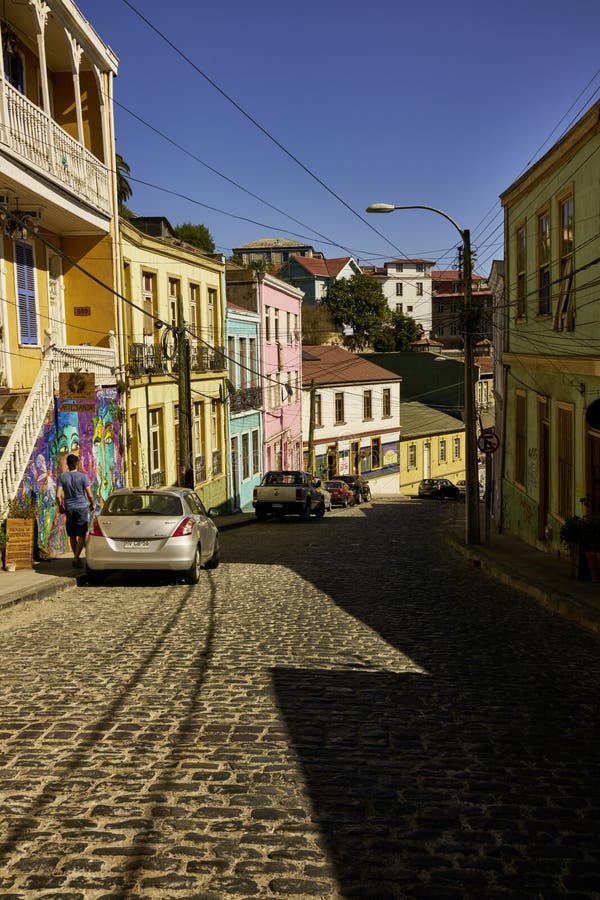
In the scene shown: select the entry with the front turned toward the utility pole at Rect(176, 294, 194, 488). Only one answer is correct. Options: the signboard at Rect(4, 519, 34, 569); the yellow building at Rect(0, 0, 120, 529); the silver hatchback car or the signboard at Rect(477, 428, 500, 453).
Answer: the silver hatchback car

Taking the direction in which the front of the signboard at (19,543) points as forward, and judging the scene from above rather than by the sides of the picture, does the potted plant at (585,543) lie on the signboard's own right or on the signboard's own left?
on the signboard's own left

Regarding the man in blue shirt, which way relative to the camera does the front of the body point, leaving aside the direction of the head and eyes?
away from the camera

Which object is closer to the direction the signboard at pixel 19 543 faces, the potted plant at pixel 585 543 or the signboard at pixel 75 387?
the potted plant

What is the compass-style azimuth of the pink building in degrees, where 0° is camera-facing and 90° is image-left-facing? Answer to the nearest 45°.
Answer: approximately 315°

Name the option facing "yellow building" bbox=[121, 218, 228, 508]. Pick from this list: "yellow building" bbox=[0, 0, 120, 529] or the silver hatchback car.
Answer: the silver hatchback car

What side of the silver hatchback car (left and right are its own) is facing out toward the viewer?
back

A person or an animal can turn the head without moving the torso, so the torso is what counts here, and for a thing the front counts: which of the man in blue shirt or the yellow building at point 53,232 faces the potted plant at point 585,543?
the yellow building

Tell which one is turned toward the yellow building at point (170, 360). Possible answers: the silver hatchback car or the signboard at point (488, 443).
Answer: the silver hatchback car

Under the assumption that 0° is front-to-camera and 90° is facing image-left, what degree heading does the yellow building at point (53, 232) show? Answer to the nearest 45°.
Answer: approximately 315°

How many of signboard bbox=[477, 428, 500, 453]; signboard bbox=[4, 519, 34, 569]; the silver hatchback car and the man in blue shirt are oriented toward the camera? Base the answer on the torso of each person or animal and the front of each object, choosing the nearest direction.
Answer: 2

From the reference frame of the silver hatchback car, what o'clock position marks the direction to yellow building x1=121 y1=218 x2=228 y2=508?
The yellow building is roughly at 12 o'clock from the silver hatchback car.

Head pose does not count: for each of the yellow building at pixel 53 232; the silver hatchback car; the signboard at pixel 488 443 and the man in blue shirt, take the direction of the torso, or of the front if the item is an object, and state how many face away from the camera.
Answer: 2
